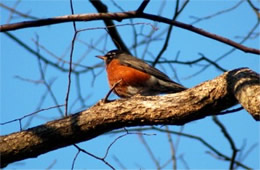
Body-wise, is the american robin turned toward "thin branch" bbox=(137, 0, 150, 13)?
no

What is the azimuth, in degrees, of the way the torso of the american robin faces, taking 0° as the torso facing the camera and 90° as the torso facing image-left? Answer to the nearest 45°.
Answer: approximately 90°
